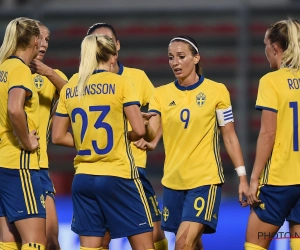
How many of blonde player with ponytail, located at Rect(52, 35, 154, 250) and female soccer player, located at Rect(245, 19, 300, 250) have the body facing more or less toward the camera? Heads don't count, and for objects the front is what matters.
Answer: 0

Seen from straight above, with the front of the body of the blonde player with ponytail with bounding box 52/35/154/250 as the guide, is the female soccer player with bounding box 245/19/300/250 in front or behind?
in front

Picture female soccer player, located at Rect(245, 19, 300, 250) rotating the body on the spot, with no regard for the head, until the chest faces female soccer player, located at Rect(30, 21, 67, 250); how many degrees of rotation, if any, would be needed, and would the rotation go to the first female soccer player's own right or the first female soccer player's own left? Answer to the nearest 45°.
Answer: approximately 45° to the first female soccer player's own left

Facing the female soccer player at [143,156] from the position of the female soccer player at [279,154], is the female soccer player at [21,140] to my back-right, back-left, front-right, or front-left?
front-left

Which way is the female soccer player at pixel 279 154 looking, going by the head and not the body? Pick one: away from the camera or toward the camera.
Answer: away from the camera

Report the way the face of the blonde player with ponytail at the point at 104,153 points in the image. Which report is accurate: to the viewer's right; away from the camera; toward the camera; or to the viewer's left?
away from the camera

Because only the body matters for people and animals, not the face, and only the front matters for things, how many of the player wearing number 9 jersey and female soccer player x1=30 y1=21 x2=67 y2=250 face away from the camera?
0

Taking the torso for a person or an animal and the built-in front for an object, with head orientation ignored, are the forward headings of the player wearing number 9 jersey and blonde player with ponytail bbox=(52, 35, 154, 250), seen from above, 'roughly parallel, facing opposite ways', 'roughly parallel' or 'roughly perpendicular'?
roughly parallel, facing opposite ways

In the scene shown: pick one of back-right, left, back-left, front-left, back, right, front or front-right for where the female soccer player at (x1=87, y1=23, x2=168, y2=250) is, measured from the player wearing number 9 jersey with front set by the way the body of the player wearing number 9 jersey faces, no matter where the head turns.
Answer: right

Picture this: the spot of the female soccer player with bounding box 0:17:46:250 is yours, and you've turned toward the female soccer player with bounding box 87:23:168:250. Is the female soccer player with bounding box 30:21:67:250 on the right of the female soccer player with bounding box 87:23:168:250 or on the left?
left

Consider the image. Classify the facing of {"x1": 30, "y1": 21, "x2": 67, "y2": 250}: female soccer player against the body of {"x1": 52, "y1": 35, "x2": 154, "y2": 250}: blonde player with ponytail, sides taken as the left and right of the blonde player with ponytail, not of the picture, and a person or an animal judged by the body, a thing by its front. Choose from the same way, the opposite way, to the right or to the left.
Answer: the opposite way

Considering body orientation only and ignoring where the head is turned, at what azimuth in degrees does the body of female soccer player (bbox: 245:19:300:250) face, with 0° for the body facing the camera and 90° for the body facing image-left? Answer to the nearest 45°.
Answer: approximately 135°

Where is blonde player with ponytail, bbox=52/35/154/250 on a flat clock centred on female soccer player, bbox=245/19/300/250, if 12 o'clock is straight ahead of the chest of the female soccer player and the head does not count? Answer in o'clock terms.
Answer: The blonde player with ponytail is roughly at 10 o'clock from the female soccer player.

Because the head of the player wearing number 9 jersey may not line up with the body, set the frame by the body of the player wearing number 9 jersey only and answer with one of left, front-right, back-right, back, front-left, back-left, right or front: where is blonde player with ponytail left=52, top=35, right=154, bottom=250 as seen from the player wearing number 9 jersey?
front

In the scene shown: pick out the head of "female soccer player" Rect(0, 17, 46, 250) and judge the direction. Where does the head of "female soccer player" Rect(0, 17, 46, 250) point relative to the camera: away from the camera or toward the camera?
away from the camera
